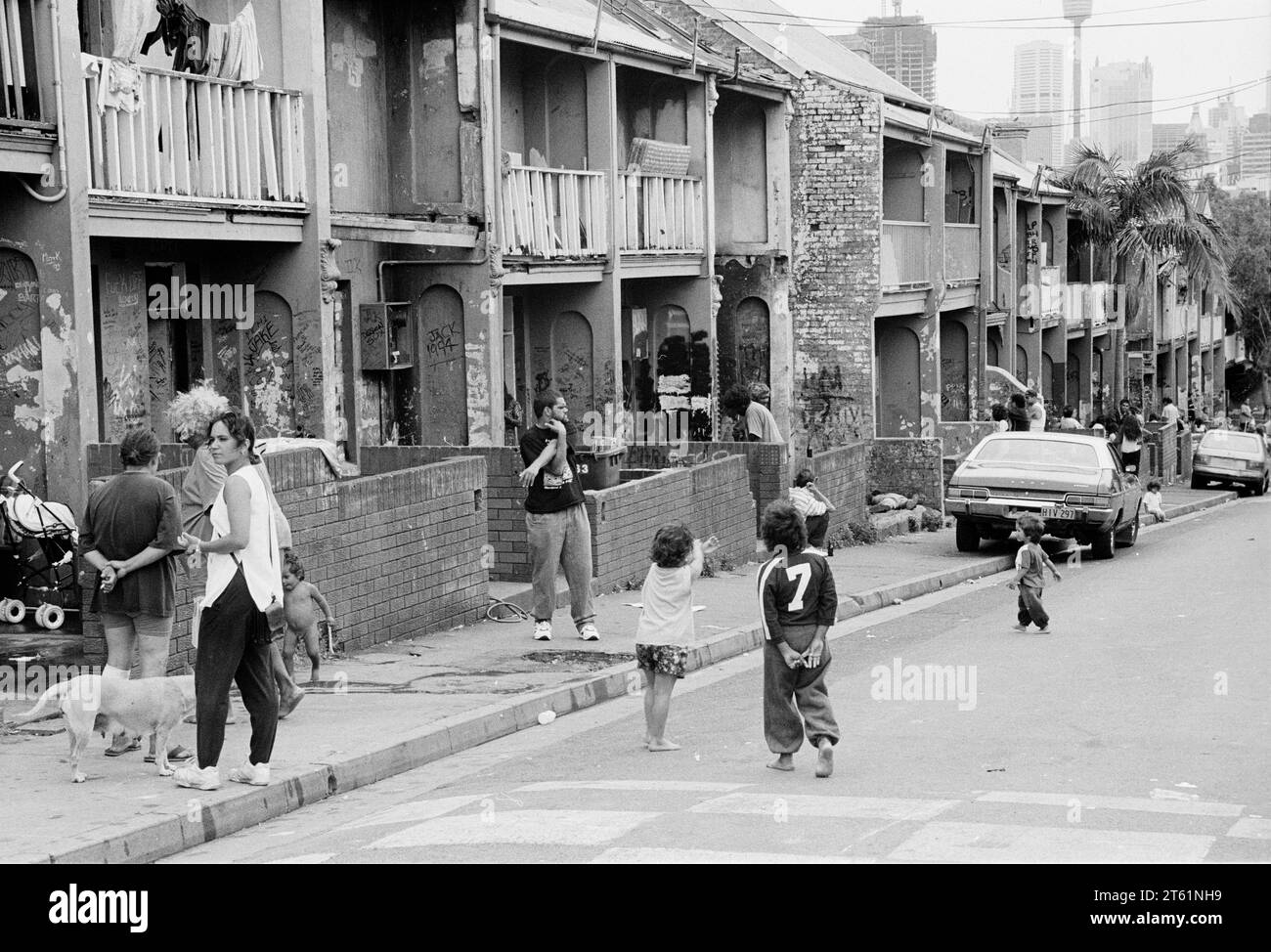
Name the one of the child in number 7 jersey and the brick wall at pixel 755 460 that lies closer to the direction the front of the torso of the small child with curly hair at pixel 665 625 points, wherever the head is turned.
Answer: the brick wall

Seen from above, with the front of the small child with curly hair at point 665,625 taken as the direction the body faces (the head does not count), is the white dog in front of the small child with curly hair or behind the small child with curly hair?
behind

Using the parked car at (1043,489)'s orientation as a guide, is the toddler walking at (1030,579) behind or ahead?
behind

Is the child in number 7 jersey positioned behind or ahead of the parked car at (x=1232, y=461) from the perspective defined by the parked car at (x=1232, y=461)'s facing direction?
behind

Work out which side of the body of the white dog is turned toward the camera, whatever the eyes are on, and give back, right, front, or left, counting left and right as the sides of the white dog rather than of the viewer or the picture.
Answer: right

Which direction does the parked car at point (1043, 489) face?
away from the camera

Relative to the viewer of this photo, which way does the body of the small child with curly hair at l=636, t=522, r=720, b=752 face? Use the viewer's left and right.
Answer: facing away from the viewer and to the right of the viewer

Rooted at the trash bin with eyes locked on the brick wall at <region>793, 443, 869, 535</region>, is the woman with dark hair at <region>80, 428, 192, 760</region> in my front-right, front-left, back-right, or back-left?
back-right

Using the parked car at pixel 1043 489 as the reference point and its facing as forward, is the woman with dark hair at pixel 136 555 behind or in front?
behind
